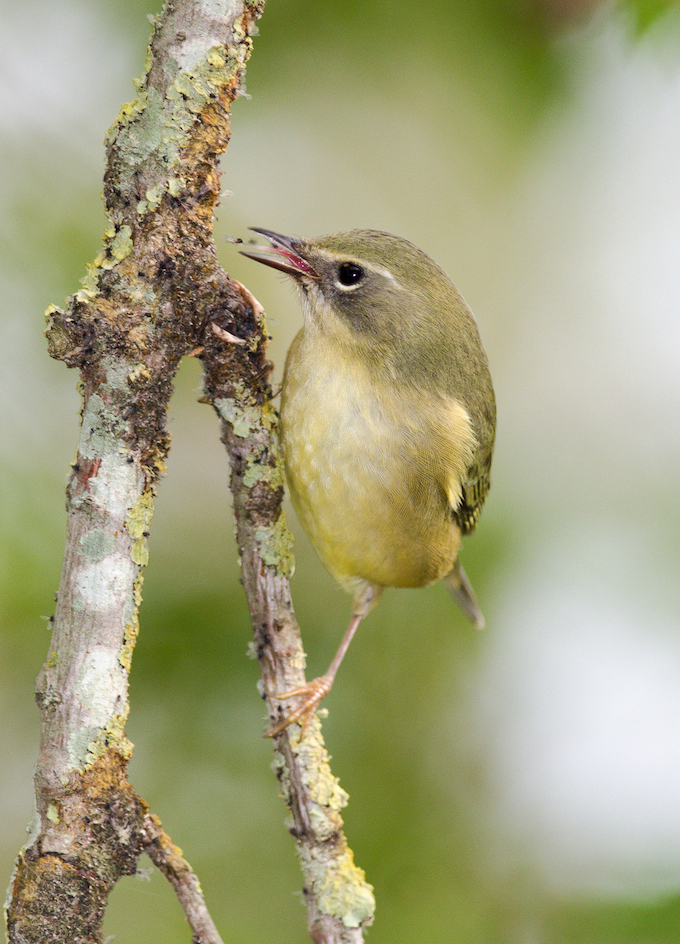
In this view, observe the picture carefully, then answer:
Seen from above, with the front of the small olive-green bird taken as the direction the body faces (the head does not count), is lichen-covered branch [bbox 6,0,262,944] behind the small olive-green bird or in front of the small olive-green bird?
in front

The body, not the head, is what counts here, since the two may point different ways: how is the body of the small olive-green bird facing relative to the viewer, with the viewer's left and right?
facing the viewer and to the left of the viewer
